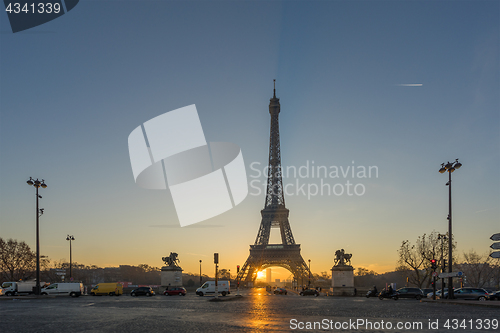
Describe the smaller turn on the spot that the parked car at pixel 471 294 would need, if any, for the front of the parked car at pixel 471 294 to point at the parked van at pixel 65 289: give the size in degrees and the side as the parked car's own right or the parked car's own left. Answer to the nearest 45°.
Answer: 0° — it already faces it

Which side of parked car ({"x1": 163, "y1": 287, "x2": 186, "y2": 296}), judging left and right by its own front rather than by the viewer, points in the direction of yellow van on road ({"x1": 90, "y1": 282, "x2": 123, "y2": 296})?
front

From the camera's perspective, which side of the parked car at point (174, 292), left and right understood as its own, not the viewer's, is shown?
left

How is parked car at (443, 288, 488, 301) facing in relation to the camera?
to the viewer's left

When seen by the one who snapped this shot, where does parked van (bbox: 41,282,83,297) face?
facing to the left of the viewer

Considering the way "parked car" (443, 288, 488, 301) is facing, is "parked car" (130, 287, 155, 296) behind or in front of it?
in front

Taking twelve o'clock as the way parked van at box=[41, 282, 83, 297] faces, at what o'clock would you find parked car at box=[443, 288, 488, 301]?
parked car at box=[443, 288, 488, 301] is roughly at 7 o'clock from parked van at box=[41, 282, 83, 297].

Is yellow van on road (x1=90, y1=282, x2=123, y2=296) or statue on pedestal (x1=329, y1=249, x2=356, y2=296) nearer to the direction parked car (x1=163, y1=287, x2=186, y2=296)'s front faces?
the yellow van on road
